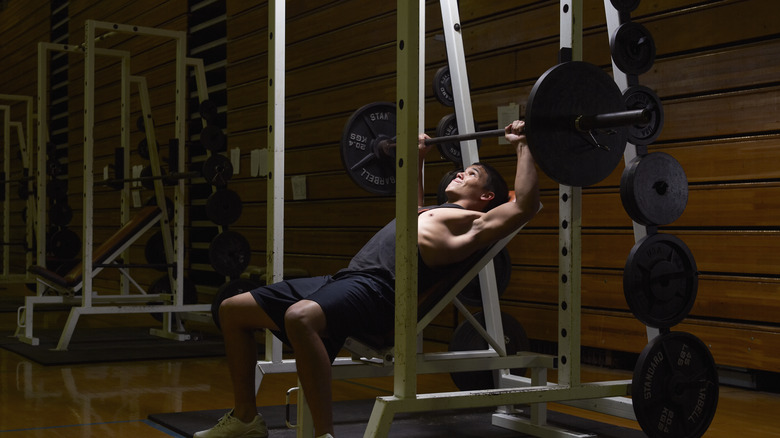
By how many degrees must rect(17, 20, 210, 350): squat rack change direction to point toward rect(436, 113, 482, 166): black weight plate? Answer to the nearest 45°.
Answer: approximately 90° to its left

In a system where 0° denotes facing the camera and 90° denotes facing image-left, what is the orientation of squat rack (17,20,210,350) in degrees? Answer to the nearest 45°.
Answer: approximately 45°

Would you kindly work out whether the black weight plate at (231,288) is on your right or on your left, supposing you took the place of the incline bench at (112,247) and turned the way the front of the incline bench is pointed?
on your left

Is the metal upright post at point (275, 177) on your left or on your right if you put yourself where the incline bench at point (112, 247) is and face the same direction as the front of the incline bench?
on your left

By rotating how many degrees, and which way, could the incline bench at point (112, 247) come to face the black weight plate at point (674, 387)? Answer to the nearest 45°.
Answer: approximately 135° to its left

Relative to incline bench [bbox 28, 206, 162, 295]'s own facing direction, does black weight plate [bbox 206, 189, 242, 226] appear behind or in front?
behind

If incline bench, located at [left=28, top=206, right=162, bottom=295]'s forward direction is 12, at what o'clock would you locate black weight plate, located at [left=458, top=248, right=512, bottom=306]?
The black weight plate is roughly at 8 o'clock from the incline bench.

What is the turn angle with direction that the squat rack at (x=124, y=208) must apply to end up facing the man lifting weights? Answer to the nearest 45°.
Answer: approximately 45° to its left

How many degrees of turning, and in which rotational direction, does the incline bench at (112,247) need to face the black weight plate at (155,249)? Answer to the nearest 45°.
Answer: approximately 135° to its right

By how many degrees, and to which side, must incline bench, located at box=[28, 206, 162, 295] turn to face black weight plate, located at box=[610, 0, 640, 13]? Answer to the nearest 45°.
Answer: approximately 135° to its left

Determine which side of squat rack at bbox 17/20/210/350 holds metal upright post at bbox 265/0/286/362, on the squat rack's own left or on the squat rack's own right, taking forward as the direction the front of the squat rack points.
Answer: on the squat rack's own left

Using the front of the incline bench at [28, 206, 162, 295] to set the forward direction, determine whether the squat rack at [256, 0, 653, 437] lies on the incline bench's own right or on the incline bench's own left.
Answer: on the incline bench's own left

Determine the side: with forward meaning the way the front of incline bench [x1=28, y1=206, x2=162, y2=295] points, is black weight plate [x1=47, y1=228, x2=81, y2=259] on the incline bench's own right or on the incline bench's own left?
on the incline bench's own right

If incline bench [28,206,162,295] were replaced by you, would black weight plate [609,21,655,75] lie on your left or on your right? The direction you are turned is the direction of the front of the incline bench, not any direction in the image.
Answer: on your left

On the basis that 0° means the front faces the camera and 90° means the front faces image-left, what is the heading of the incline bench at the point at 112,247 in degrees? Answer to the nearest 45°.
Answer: approximately 90°
